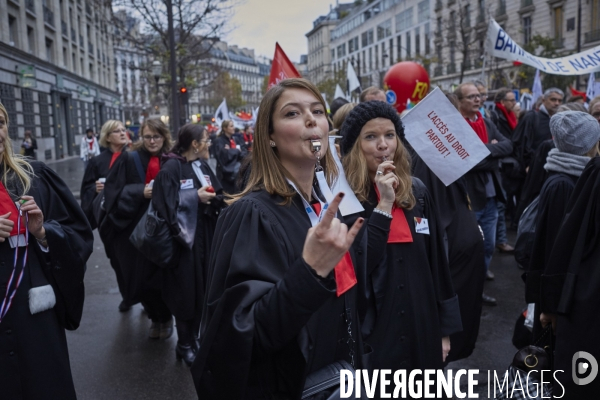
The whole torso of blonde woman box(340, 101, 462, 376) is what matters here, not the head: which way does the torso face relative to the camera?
toward the camera

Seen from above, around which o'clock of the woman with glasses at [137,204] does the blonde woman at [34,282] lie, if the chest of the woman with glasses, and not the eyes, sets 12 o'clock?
The blonde woman is roughly at 2 o'clock from the woman with glasses.

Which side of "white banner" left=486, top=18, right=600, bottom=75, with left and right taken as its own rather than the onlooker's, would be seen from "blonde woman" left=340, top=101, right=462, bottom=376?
front

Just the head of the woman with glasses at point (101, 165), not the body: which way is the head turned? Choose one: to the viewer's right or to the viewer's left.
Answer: to the viewer's right

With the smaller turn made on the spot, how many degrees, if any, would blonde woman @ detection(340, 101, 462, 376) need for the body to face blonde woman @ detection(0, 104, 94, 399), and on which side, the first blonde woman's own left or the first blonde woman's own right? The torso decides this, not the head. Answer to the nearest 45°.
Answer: approximately 90° to the first blonde woman's own right

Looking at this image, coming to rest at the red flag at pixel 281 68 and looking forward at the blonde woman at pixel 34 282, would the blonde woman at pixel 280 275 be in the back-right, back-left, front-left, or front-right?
front-left

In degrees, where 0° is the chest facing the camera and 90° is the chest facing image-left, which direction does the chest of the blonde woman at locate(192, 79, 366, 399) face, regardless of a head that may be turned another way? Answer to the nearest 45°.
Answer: approximately 315°

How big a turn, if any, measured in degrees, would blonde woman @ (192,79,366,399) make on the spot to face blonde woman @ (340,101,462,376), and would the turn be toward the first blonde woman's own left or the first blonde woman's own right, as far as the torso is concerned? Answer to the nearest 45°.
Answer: approximately 90° to the first blonde woman's own left

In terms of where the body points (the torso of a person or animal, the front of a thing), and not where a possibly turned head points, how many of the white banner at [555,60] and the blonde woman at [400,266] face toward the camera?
2

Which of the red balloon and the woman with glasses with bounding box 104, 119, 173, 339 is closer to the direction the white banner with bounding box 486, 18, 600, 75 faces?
the woman with glasses

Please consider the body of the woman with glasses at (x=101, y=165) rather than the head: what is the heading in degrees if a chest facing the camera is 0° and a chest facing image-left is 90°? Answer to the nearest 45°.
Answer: approximately 315°

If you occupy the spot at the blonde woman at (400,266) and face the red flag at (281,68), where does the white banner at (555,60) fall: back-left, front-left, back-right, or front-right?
front-right

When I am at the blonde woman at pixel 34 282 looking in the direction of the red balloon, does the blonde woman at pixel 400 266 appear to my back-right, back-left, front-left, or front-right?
front-right

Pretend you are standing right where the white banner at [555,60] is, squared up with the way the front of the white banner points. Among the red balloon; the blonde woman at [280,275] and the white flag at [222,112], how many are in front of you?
1

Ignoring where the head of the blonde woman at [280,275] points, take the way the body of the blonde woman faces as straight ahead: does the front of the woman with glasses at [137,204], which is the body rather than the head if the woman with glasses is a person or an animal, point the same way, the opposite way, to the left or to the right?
the same way
